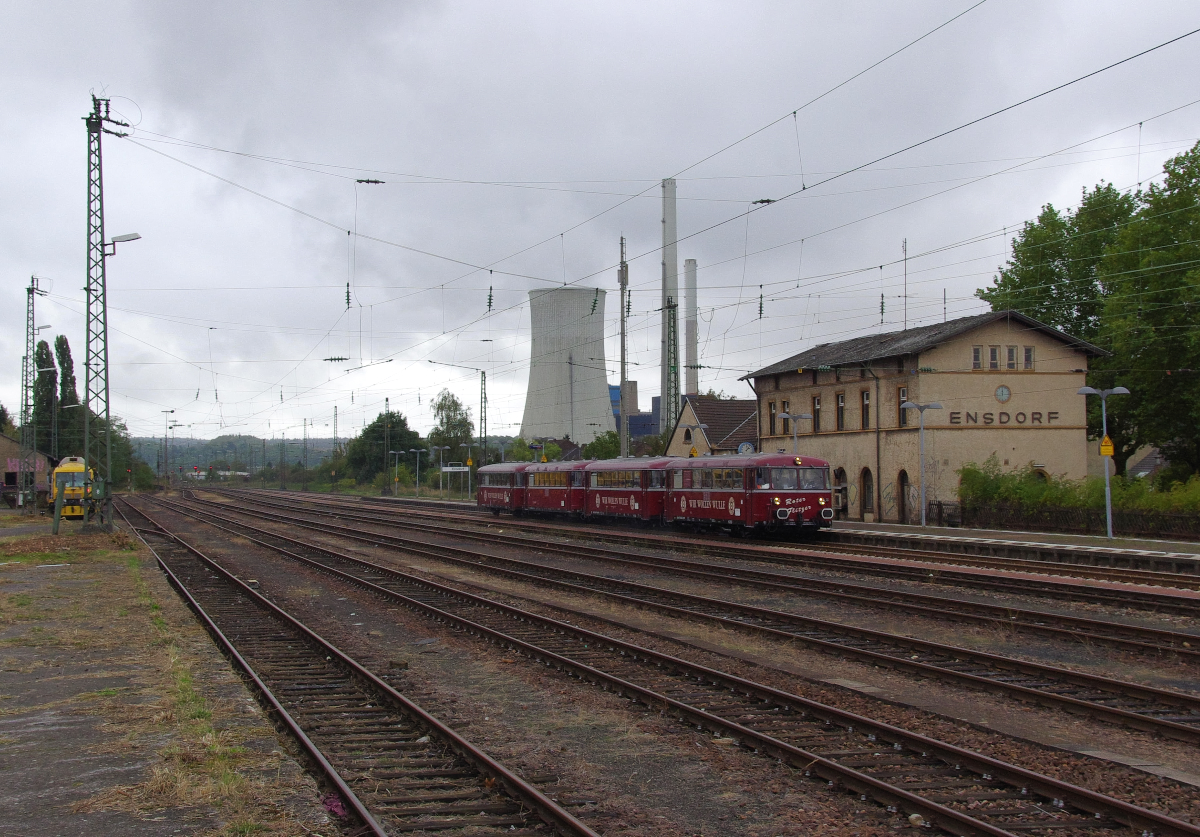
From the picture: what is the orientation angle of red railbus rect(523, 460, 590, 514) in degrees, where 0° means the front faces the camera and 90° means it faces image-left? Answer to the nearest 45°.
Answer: approximately 315°

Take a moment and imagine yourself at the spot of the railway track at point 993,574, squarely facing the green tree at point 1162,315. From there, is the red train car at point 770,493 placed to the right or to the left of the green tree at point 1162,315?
left

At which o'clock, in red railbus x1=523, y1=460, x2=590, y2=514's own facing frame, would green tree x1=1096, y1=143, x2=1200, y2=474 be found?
The green tree is roughly at 11 o'clock from the red railbus.

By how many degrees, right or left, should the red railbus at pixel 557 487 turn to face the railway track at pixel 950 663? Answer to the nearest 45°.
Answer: approximately 45° to its right

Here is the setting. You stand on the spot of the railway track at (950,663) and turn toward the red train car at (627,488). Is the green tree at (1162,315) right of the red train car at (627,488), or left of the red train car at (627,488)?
right

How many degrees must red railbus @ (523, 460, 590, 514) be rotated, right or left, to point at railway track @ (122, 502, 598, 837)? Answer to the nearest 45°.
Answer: approximately 45° to its right

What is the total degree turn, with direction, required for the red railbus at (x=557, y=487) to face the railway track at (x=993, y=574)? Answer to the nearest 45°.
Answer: approximately 45° to its right
